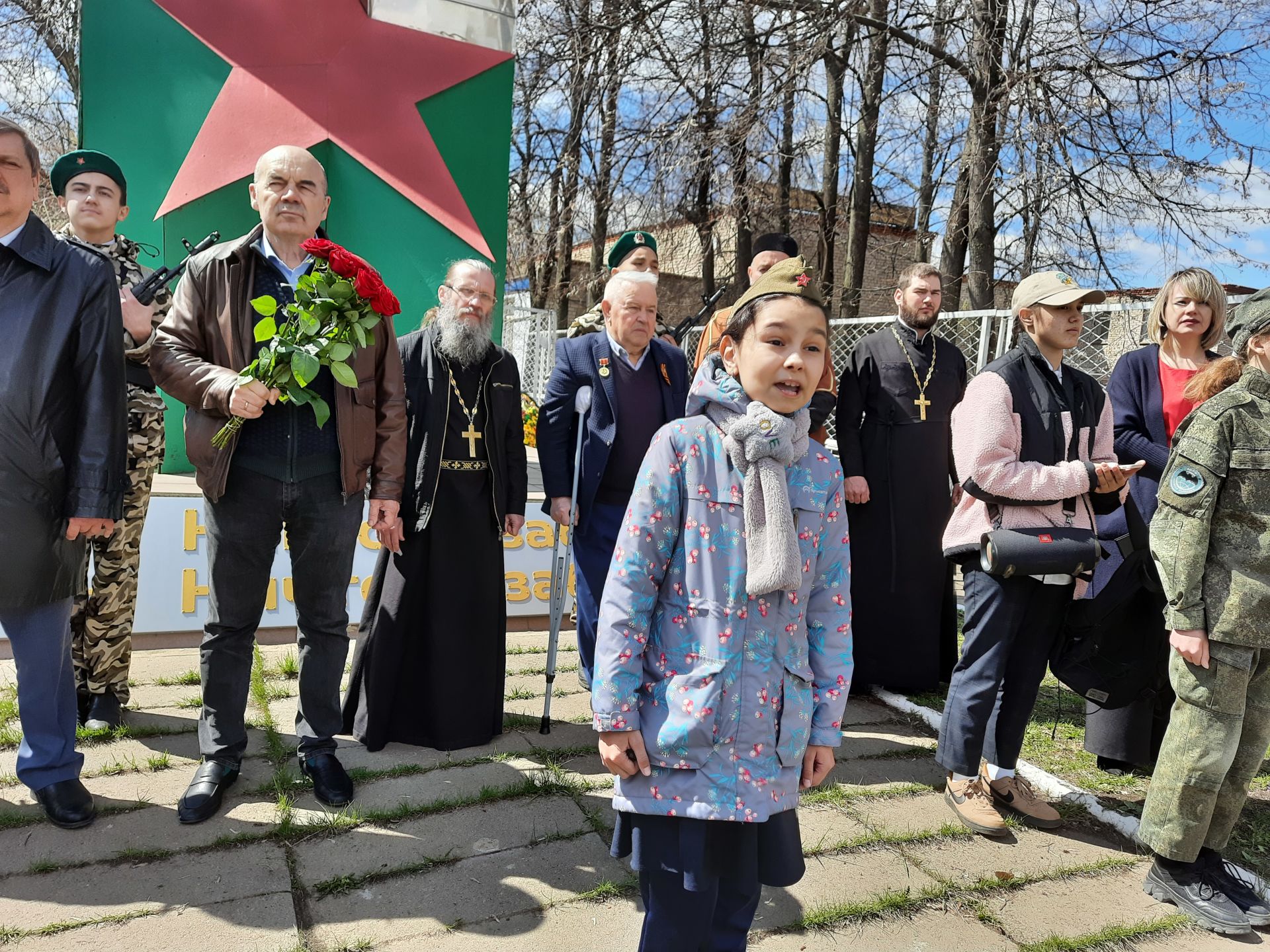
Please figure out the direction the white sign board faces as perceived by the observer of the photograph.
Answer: facing the viewer

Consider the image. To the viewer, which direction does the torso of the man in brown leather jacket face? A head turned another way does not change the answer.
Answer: toward the camera

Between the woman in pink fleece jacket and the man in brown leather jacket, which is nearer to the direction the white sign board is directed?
the man in brown leather jacket

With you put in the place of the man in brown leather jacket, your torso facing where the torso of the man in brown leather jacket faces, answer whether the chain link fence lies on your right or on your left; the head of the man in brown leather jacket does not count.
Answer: on your left

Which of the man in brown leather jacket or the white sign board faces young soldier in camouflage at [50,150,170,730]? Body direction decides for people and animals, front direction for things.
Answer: the white sign board

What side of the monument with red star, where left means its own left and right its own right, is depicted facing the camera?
front

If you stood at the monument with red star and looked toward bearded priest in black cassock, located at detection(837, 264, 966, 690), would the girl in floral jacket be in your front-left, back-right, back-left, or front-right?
front-right

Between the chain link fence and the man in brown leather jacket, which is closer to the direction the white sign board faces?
the man in brown leather jacket

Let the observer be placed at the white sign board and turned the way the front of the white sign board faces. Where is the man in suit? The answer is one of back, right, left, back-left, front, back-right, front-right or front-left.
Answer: front-left

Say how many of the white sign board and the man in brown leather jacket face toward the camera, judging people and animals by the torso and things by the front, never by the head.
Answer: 2

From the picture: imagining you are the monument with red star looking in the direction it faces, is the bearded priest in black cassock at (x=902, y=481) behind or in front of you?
in front

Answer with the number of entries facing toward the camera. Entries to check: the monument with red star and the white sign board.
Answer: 2

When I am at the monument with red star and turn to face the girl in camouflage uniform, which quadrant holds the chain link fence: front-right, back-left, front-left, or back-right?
front-left

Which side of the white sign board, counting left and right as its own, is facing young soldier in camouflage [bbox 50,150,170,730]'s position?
right

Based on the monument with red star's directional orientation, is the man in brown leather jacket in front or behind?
in front

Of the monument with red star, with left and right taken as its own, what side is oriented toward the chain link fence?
left

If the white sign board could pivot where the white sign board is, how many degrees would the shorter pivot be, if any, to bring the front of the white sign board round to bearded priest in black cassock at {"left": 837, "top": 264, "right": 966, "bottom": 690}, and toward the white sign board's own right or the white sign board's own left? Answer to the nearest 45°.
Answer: approximately 90° to the white sign board's own left
